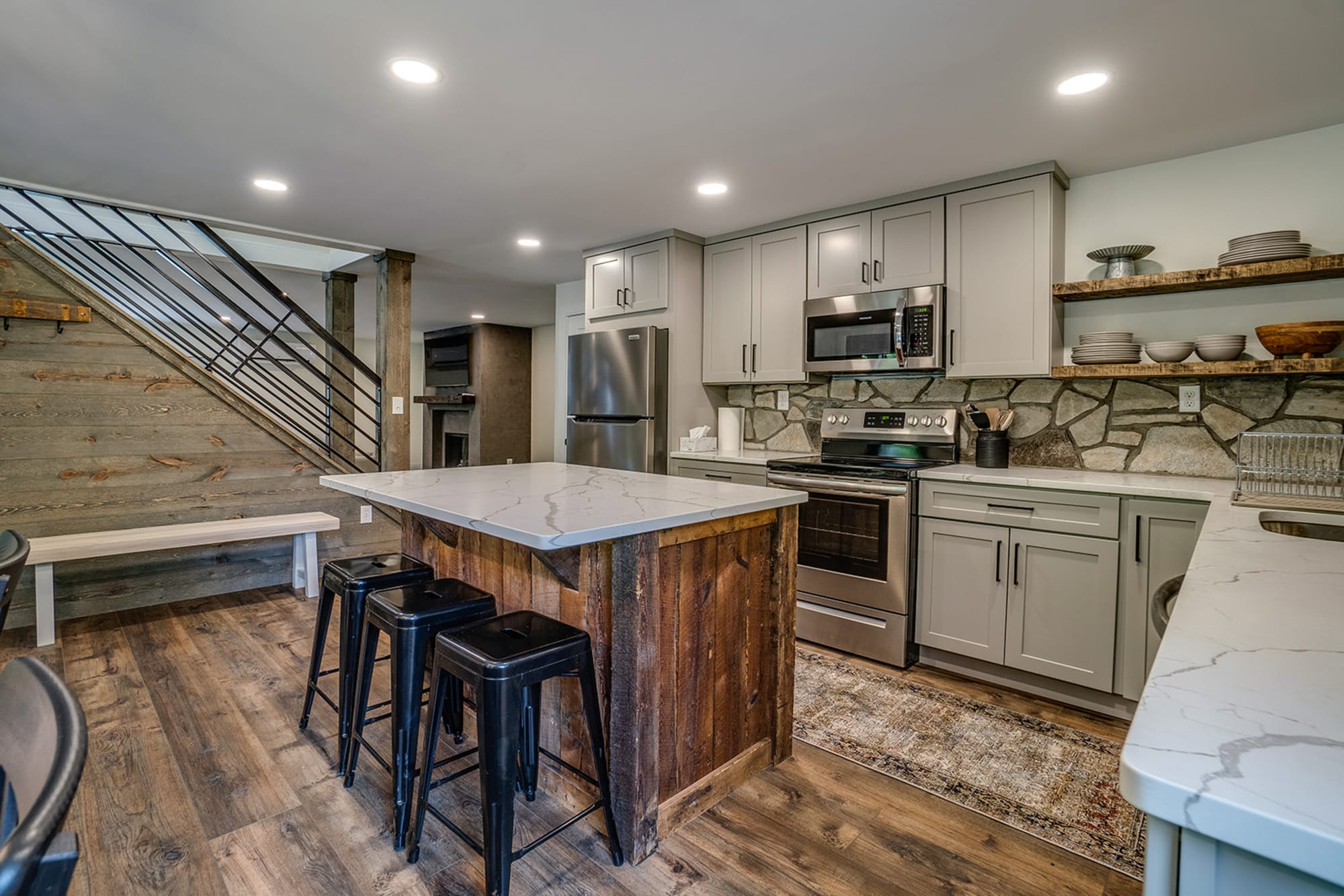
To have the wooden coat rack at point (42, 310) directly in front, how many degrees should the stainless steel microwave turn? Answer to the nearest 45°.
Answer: approximately 45° to its right

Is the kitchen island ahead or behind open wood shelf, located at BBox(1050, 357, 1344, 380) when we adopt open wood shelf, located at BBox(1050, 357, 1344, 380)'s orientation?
ahead

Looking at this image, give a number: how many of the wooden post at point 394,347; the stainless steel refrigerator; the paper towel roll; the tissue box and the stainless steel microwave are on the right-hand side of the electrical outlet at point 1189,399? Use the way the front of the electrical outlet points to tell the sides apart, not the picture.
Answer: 5

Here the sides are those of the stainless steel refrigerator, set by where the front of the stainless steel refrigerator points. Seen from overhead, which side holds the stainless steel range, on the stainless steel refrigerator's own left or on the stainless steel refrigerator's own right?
on the stainless steel refrigerator's own left

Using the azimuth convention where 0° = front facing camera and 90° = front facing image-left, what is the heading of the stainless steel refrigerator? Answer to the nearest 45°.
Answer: approximately 45°

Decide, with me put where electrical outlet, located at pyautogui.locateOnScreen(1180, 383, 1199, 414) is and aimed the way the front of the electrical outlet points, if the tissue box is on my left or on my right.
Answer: on my right

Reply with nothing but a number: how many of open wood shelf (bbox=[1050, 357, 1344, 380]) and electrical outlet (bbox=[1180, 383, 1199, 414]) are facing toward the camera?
2

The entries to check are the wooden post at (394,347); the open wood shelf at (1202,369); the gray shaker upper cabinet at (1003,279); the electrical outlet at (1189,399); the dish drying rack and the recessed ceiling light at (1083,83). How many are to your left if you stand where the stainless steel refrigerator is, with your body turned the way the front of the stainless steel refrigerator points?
5
